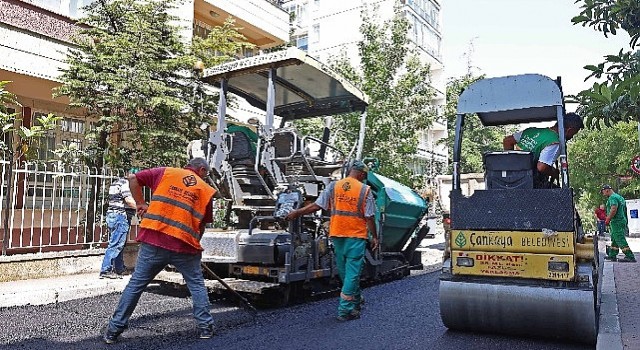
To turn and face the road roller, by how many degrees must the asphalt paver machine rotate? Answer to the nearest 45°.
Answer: approximately 90° to its right

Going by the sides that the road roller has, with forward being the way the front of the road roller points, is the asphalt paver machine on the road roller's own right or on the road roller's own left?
on the road roller's own left

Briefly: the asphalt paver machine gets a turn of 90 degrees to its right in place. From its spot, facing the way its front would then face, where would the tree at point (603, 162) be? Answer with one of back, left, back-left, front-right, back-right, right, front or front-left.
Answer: left

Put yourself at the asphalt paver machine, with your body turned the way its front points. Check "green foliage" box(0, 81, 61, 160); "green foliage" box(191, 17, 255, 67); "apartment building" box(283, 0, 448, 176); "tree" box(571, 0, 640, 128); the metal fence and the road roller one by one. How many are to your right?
2

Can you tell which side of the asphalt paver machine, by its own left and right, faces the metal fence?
left

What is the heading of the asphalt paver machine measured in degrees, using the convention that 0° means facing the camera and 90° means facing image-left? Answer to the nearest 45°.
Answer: approximately 225°

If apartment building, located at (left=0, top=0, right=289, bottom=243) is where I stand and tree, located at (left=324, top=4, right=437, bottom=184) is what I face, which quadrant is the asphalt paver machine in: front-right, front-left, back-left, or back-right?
front-right

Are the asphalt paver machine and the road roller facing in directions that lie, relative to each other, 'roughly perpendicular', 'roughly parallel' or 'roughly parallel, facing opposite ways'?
roughly parallel

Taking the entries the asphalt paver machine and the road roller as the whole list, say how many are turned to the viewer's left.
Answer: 0

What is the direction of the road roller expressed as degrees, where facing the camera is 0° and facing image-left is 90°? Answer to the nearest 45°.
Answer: approximately 180°

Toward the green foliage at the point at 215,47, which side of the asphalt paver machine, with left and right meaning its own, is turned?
left

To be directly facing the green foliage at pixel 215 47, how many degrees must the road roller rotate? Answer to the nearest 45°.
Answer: approximately 45° to its left

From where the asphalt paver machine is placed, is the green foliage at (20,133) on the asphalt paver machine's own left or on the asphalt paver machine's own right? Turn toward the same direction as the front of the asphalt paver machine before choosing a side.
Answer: on the asphalt paver machine's own left
